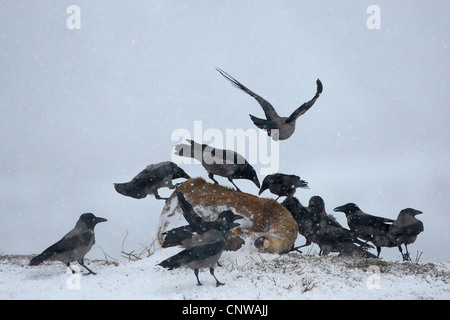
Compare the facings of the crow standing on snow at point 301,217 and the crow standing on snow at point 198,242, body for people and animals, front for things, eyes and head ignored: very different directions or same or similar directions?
very different directions

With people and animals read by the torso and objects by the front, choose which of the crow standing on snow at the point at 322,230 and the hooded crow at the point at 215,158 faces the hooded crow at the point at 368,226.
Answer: the hooded crow at the point at 215,158

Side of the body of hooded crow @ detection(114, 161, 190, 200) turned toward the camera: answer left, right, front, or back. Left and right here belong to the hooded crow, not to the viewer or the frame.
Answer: right

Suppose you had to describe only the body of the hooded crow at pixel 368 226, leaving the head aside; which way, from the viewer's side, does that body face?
to the viewer's left

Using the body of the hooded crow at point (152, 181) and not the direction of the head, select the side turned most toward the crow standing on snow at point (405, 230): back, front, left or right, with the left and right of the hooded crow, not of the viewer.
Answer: front

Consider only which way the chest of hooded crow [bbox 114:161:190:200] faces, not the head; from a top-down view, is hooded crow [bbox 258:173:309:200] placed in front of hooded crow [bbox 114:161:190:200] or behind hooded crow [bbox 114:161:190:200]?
in front

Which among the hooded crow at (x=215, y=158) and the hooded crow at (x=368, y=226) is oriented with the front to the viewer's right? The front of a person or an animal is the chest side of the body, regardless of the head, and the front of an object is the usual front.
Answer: the hooded crow at (x=215, y=158)

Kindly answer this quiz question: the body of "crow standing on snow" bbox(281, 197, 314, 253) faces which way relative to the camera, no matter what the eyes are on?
to the viewer's left

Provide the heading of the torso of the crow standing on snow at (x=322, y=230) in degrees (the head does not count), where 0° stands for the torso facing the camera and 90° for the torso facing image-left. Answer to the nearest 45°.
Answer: approximately 90°

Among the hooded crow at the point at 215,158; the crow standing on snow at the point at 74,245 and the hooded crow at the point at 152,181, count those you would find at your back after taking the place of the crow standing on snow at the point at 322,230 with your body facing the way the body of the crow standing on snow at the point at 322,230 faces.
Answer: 0

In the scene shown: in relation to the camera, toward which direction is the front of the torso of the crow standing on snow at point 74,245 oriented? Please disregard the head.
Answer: to the viewer's right

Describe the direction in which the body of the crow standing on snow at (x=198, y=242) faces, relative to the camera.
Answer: to the viewer's right

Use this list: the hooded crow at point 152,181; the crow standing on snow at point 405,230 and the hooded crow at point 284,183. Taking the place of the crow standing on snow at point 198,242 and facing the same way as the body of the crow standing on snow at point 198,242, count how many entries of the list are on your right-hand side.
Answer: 0

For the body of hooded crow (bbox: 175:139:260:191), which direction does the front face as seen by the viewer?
to the viewer's right
